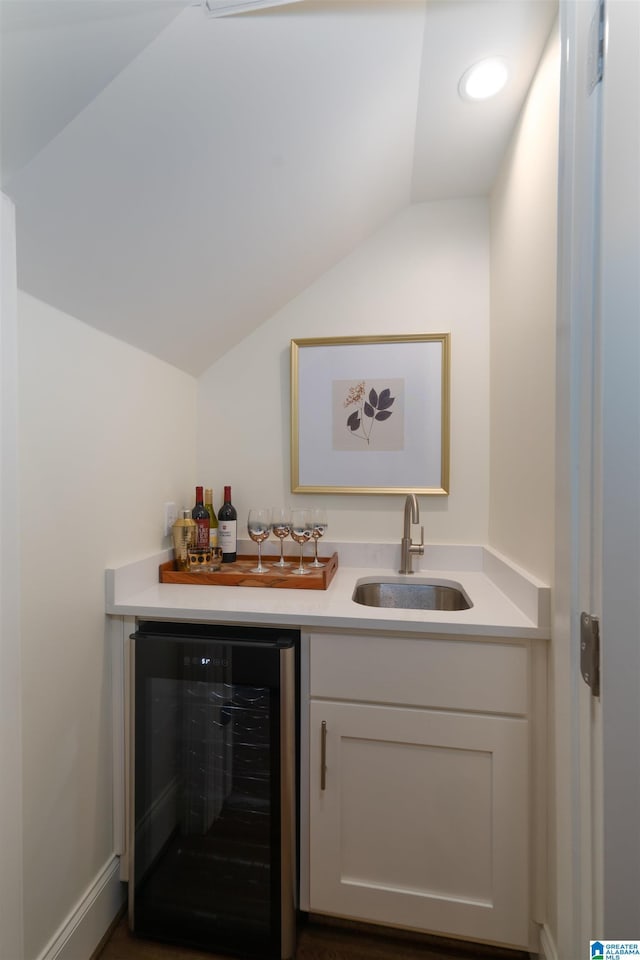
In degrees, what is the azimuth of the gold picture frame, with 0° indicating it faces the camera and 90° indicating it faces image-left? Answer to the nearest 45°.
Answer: approximately 0°

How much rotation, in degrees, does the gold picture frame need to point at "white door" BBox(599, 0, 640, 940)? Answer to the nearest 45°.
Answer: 0° — it already faces it

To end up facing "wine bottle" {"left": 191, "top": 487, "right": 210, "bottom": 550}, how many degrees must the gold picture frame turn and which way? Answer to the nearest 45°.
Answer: approximately 90° to its right

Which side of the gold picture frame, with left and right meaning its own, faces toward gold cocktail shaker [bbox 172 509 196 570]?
right
